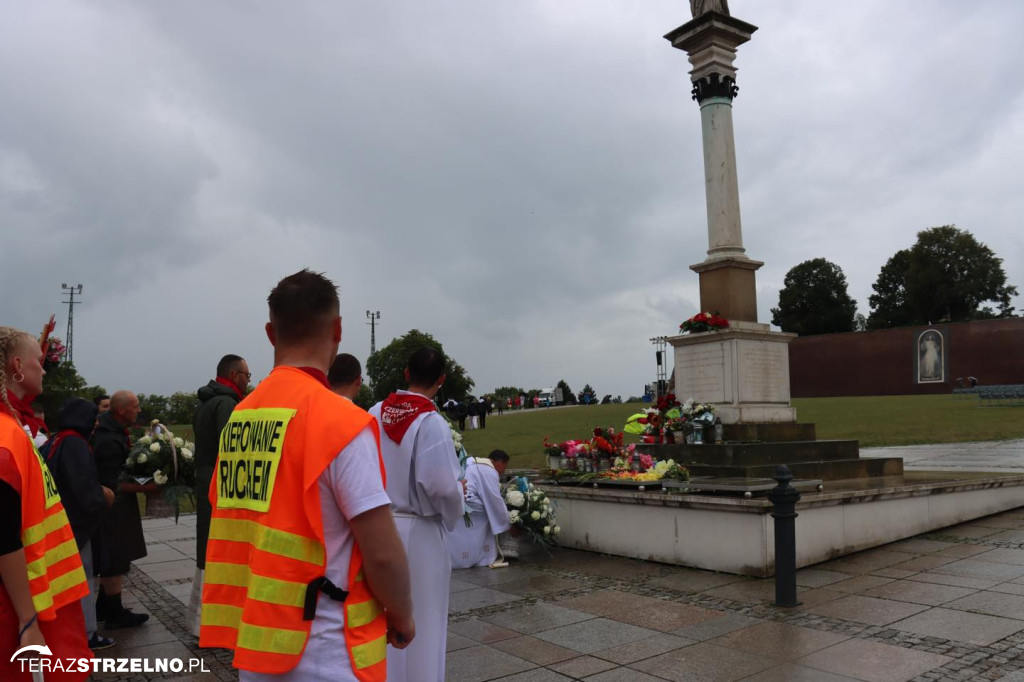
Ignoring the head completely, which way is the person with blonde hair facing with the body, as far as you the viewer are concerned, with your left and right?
facing to the right of the viewer

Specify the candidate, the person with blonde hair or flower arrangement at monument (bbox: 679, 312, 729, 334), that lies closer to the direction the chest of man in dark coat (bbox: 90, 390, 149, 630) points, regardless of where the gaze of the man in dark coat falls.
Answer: the flower arrangement at monument

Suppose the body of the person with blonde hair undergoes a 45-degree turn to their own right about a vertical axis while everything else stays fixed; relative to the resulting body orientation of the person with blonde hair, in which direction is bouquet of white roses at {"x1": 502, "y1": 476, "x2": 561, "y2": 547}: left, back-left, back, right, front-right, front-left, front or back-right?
left

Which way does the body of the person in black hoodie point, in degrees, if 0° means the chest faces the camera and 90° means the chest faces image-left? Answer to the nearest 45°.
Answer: approximately 270°

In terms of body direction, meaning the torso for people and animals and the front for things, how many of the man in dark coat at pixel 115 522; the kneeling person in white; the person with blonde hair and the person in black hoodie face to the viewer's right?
4

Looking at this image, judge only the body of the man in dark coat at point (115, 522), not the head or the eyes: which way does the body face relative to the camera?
to the viewer's right

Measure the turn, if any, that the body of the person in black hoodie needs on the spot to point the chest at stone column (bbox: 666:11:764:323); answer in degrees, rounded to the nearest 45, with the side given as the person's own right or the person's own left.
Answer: approximately 45° to the person's own left

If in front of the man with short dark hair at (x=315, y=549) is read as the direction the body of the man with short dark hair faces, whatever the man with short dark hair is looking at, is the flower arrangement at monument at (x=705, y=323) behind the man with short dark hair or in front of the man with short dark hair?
in front

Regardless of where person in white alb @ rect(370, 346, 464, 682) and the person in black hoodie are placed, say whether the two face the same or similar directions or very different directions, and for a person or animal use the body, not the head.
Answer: same or similar directions

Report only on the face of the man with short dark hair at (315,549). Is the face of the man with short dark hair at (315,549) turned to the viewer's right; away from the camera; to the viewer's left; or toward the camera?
away from the camera

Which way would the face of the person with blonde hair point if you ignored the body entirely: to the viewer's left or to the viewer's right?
to the viewer's right

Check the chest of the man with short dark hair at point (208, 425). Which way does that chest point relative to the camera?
to the viewer's right

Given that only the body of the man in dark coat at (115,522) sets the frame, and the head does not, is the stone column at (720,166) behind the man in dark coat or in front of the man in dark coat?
in front

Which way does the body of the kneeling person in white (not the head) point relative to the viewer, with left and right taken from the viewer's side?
facing to the right of the viewer

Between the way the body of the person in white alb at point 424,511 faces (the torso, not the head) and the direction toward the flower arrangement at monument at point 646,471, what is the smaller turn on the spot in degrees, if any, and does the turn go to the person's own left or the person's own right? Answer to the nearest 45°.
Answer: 0° — they already face it

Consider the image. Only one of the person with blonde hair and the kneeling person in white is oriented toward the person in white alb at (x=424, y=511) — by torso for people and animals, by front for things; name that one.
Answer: the person with blonde hair

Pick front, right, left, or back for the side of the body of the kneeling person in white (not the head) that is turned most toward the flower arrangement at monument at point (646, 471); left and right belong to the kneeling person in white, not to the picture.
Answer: front

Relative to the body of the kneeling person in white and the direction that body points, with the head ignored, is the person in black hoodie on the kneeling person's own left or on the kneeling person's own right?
on the kneeling person's own right
